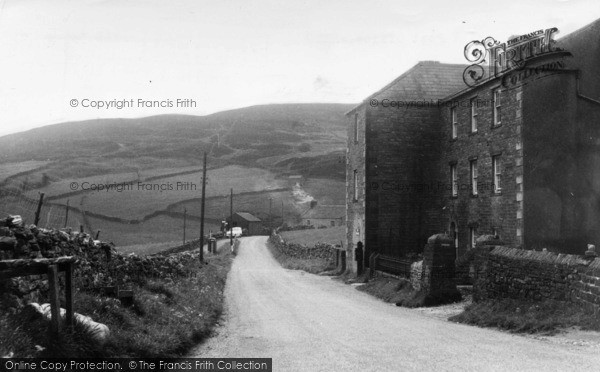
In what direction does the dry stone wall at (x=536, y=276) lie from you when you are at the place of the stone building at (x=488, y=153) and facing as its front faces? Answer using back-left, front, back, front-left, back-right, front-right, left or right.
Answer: front-left

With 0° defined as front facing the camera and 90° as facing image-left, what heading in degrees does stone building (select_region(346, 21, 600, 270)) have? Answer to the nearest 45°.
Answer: approximately 45°

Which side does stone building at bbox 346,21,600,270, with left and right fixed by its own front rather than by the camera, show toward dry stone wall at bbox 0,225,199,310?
front

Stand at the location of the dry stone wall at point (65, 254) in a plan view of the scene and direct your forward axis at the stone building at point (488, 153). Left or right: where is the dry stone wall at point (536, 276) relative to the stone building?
right

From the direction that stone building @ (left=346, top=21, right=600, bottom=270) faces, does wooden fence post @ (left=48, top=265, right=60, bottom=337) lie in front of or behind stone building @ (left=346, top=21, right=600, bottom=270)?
in front

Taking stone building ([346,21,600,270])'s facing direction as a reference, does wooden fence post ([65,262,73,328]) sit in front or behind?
in front
